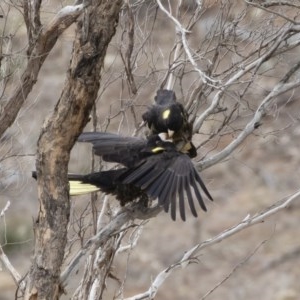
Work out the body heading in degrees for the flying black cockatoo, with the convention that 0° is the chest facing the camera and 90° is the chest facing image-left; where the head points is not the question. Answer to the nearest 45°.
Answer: approximately 270°

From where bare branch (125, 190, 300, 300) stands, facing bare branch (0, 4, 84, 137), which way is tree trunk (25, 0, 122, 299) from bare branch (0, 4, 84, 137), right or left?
left

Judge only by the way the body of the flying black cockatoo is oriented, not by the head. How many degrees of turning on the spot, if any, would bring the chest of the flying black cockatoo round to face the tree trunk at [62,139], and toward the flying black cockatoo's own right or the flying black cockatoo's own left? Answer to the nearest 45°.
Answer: approximately 135° to the flying black cockatoo's own right

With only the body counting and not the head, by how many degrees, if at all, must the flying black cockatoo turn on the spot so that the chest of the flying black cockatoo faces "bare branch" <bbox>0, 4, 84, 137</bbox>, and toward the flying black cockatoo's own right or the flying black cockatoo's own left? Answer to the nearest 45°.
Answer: approximately 135° to the flying black cockatoo's own left
